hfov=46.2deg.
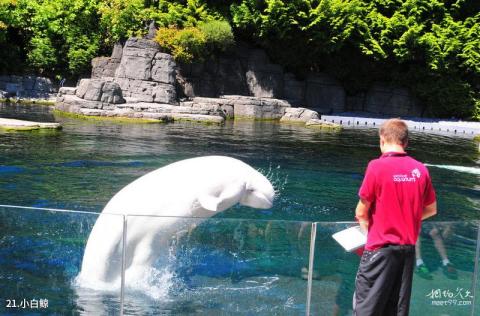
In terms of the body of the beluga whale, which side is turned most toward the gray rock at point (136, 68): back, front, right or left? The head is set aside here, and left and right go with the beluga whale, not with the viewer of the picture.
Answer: left

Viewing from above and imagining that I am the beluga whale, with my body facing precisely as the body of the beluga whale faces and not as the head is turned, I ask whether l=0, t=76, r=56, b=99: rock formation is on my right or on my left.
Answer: on my left

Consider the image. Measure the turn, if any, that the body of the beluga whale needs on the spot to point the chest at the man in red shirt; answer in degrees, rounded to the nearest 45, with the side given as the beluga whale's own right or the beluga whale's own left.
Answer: approximately 45° to the beluga whale's own right

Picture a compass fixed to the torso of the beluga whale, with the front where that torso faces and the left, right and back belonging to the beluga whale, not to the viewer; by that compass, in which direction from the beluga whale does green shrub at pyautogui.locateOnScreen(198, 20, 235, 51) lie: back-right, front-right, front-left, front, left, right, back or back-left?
left

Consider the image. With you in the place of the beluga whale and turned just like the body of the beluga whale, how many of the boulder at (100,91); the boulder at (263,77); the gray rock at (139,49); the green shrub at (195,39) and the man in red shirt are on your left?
4

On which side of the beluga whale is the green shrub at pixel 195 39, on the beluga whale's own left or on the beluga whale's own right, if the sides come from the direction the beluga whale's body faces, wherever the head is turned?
on the beluga whale's own left

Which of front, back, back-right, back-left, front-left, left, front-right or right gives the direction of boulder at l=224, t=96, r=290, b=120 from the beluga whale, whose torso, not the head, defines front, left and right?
left

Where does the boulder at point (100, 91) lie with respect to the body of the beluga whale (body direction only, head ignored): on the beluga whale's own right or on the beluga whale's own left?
on the beluga whale's own left

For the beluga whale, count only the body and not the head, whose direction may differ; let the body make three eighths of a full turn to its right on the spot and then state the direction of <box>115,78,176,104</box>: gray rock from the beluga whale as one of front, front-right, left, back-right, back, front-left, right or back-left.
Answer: back-right

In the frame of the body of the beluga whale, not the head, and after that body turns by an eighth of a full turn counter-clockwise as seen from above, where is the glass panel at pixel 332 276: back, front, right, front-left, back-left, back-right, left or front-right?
right

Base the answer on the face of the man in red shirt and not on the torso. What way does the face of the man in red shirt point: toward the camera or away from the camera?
away from the camera

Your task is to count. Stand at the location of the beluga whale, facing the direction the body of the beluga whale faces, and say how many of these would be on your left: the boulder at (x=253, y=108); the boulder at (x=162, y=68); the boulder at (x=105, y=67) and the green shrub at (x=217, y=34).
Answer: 4

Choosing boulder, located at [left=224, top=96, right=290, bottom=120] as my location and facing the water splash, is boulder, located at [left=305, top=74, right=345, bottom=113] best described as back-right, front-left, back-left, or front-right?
back-left

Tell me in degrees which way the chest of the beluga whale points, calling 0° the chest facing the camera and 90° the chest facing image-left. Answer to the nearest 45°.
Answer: approximately 270°

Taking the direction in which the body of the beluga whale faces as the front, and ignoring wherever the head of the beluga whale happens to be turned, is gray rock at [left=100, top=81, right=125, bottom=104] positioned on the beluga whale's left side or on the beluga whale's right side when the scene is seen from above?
on the beluga whale's left side
